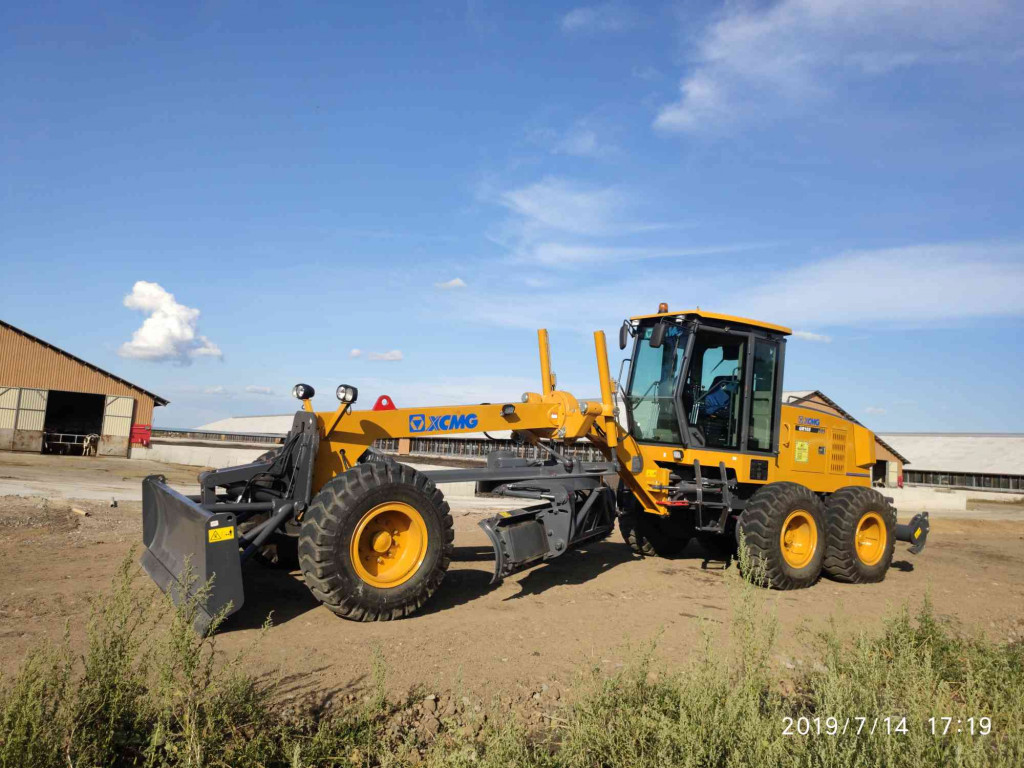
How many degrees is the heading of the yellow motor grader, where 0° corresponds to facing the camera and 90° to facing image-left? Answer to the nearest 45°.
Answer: approximately 45°

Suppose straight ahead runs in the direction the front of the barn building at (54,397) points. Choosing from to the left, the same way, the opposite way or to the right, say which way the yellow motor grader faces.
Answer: to the right

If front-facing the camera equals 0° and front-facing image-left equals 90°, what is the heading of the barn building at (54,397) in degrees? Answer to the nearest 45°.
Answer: approximately 0°

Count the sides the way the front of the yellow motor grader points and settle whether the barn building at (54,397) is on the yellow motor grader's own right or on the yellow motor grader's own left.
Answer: on the yellow motor grader's own right
